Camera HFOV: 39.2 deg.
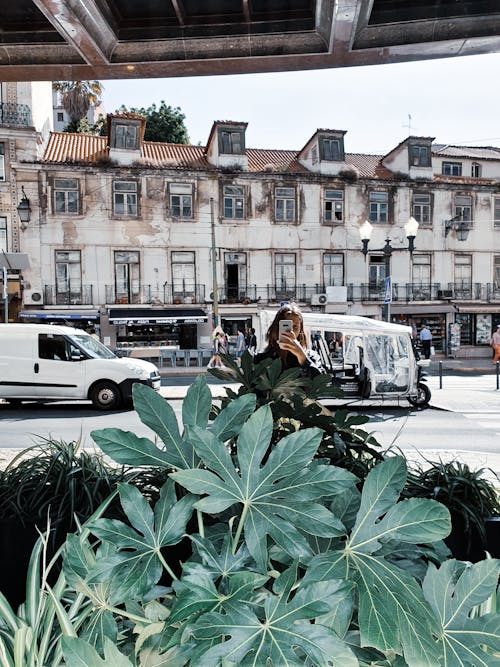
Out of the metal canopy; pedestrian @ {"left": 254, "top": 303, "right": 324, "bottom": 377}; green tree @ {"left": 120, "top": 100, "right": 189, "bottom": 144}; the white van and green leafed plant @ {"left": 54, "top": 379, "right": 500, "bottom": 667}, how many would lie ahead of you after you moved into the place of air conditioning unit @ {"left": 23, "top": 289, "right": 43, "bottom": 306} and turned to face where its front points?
4

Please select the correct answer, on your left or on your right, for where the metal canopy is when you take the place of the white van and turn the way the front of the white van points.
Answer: on your right

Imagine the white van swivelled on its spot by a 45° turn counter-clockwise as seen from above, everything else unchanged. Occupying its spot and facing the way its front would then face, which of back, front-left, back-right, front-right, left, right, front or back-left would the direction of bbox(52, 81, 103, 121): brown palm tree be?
front-left

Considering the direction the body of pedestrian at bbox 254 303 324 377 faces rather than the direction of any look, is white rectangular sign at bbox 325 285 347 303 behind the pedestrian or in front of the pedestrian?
behind

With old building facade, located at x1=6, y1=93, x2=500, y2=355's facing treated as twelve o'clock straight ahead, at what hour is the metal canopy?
The metal canopy is roughly at 12 o'clock from the old building facade.

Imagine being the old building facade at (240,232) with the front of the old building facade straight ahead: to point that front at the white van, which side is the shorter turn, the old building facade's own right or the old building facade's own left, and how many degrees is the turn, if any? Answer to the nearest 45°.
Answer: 0° — it already faces it

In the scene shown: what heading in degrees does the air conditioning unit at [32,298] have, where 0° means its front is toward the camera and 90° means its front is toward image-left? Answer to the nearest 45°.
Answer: approximately 0°

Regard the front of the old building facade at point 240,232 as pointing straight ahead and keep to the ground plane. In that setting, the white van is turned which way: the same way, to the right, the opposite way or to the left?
to the left

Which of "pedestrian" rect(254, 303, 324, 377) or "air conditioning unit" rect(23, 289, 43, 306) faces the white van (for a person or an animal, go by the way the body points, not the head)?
the air conditioning unit

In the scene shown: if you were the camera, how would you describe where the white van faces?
facing to the right of the viewer

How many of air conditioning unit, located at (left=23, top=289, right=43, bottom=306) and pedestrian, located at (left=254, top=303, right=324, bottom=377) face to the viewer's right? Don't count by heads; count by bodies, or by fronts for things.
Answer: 0
